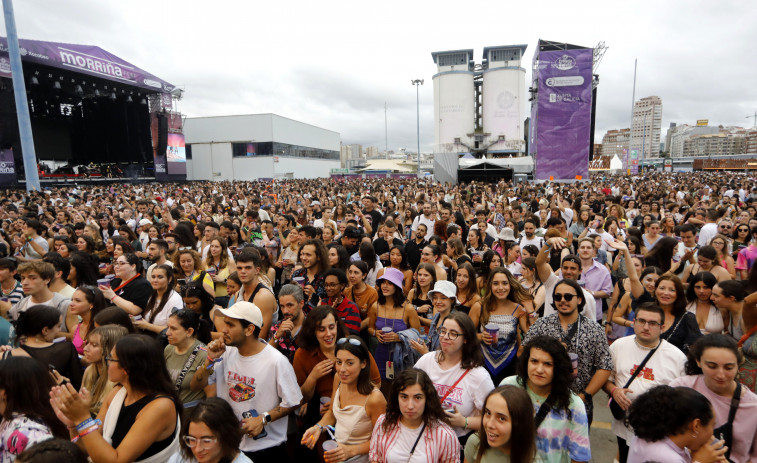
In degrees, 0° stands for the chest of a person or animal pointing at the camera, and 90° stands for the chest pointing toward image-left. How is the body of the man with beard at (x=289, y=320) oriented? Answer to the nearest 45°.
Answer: approximately 45°

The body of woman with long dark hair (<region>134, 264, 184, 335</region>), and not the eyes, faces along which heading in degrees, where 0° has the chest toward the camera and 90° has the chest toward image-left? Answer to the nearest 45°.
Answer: approximately 45°

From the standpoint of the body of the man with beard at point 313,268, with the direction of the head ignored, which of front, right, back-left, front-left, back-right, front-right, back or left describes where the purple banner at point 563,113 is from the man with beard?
back

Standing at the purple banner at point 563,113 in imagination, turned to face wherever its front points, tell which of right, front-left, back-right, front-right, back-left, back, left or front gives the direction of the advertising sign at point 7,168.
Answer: front-right

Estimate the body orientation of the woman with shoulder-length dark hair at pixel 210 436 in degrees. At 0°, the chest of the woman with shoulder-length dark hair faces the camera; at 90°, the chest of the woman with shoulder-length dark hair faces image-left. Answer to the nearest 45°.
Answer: approximately 45°

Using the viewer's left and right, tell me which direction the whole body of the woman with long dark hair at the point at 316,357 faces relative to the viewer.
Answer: facing the viewer and to the right of the viewer

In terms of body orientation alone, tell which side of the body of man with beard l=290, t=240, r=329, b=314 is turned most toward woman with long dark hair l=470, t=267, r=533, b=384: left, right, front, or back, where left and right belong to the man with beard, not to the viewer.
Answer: left

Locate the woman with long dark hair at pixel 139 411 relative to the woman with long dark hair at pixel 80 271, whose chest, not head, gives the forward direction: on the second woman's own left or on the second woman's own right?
on the second woman's own left

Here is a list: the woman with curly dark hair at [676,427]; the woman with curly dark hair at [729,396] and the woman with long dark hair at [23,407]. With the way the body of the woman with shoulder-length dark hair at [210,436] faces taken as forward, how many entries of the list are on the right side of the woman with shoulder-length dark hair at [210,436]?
1

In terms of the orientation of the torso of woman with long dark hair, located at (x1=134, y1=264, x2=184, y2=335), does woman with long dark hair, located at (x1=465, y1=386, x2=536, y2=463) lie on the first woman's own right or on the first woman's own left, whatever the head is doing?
on the first woman's own left
